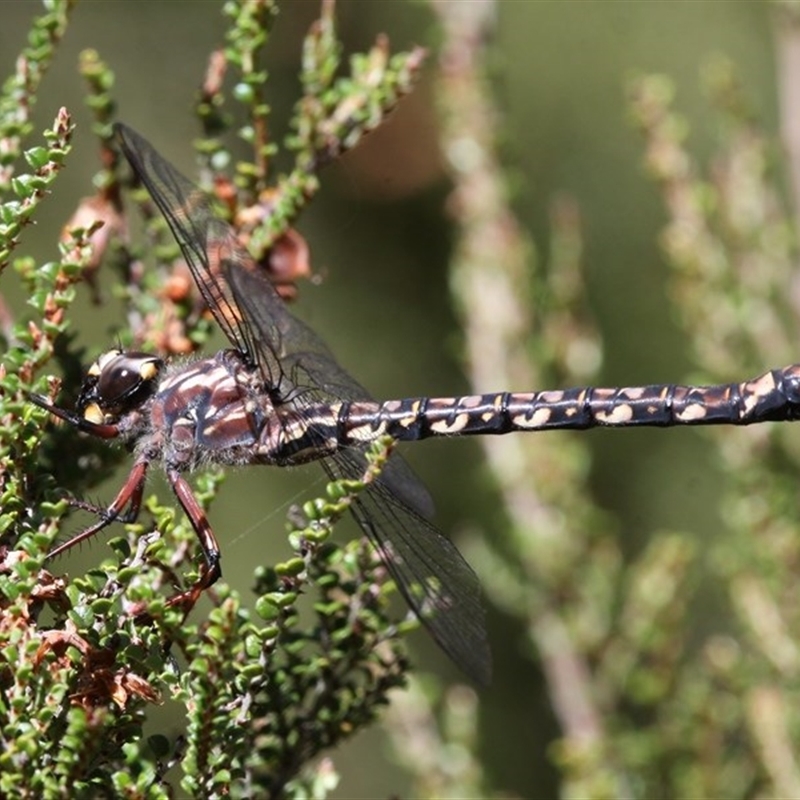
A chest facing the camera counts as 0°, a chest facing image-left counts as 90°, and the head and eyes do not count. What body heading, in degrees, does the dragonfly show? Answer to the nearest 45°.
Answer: approximately 90°

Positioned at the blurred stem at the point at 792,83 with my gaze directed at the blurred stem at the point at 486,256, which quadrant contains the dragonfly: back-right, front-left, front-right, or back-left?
front-left

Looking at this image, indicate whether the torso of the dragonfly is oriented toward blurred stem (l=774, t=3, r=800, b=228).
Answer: no

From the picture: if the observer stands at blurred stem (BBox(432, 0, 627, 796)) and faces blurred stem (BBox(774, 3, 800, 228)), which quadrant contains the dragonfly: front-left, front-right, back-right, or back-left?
back-right

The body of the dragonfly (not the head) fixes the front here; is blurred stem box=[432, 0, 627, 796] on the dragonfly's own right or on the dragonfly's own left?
on the dragonfly's own right

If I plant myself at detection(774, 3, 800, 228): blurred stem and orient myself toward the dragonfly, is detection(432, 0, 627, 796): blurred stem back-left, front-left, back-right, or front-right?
front-right
